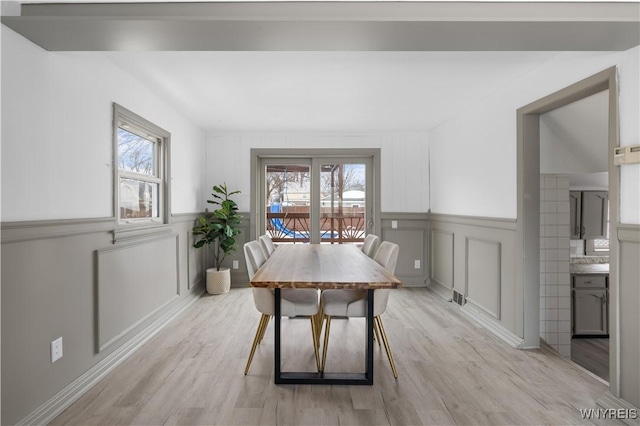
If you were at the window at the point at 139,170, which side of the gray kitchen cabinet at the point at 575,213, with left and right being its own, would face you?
right

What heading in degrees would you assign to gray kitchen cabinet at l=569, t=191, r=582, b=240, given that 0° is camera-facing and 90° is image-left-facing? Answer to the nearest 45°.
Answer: approximately 315°

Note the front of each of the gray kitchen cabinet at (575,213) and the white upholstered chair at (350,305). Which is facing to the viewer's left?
the white upholstered chair

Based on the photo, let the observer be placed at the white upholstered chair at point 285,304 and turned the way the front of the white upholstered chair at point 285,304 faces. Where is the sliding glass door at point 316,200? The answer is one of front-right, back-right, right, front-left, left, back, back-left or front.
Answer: left

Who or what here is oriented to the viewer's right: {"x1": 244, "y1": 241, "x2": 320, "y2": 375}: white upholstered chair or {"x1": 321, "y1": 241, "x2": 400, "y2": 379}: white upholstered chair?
{"x1": 244, "y1": 241, "x2": 320, "y2": 375}: white upholstered chair

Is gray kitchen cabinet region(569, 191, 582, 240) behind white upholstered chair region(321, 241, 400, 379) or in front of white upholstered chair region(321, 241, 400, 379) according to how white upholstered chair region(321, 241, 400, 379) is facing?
behind

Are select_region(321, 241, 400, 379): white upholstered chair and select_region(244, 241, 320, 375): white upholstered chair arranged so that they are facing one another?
yes

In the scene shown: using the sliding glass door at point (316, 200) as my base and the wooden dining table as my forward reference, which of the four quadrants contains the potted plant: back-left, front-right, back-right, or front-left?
front-right

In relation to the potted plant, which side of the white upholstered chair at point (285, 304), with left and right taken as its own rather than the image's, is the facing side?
left

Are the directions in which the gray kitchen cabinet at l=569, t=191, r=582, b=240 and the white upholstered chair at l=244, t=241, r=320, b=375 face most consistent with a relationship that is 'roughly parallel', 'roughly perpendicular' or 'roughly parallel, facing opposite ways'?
roughly perpendicular

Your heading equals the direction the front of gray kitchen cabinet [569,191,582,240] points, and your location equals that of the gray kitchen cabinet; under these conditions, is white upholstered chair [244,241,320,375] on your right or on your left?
on your right

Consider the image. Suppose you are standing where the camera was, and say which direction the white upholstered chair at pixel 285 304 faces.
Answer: facing to the right of the viewer

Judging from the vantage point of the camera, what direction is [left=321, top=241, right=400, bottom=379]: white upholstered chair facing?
facing to the left of the viewer
